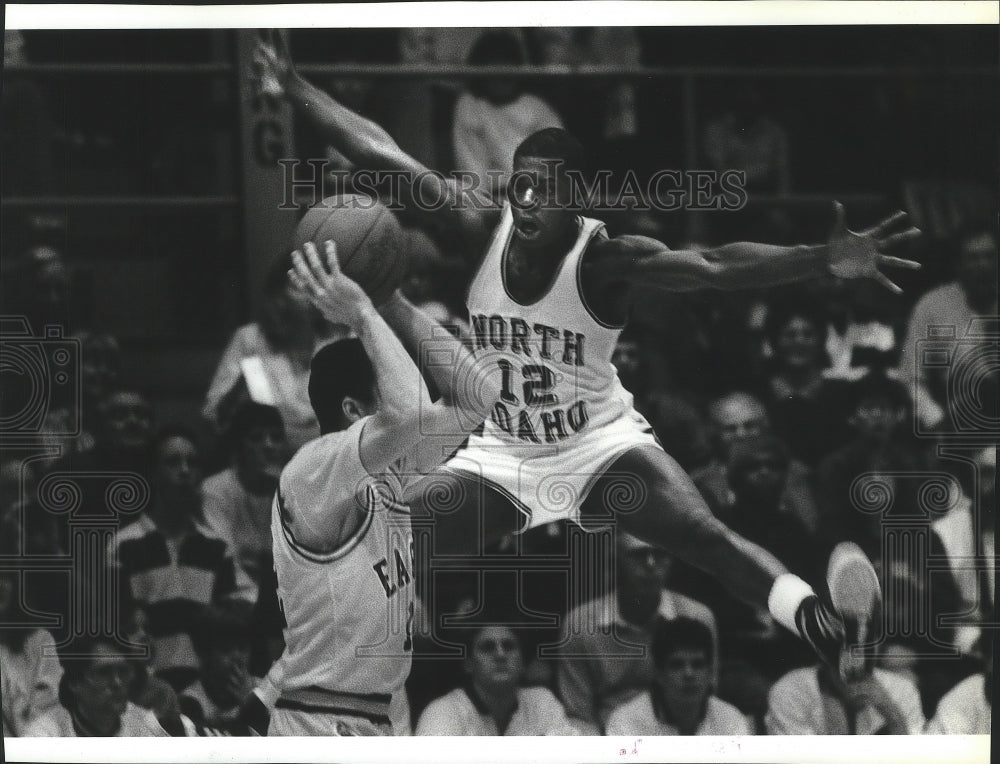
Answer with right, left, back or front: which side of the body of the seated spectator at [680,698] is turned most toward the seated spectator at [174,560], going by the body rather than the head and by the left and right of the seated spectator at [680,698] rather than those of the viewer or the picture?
right

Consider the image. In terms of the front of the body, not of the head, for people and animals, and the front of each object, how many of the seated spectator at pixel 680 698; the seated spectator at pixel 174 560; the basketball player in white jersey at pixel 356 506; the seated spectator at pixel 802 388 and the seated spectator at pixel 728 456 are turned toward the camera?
4

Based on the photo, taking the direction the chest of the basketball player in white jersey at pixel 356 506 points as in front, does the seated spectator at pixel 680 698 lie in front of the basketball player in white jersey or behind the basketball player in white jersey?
in front

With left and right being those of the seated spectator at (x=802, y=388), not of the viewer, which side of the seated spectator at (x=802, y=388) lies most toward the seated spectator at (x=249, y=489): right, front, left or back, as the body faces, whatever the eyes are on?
right

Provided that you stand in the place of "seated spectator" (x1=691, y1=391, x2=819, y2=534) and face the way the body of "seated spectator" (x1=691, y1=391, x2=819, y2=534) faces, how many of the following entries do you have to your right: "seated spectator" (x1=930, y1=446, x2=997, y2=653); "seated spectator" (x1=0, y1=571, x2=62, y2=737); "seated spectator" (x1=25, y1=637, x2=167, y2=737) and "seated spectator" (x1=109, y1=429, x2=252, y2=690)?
3
